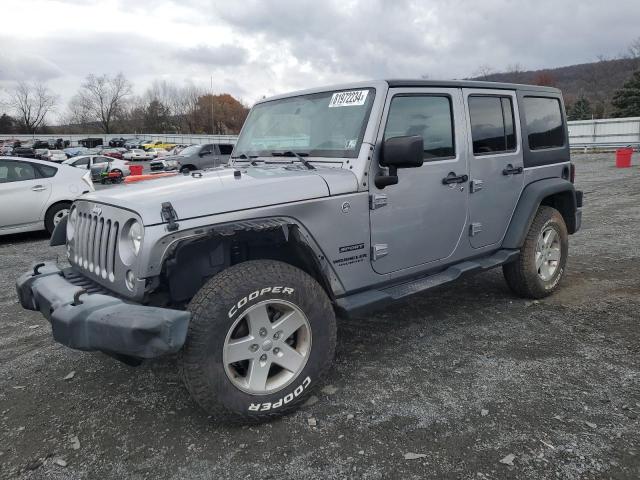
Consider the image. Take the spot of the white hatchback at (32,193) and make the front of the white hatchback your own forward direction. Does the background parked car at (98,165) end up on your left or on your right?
on your right

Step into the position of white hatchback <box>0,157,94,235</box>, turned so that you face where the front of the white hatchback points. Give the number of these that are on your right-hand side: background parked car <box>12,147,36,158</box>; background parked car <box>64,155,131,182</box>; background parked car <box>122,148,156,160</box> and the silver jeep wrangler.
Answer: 3

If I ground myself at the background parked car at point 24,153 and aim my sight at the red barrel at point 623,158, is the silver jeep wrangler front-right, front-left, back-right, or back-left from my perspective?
front-right

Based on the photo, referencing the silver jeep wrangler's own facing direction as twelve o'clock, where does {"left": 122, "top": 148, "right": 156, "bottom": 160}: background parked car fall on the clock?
The background parked car is roughly at 4 o'clock from the silver jeep wrangler.

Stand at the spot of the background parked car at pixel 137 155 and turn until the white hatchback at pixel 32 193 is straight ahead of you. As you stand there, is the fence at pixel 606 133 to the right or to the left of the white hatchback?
left

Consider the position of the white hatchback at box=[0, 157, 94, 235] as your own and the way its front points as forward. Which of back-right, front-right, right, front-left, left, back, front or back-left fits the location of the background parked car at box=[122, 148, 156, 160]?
right

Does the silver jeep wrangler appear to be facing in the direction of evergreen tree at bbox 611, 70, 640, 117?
no

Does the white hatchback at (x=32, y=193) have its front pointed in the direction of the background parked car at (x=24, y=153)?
no

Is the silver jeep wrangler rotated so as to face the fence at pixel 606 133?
no

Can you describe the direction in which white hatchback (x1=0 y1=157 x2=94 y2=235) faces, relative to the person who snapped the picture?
facing to the left of the viewer

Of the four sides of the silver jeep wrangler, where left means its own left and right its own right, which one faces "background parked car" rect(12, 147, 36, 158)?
right

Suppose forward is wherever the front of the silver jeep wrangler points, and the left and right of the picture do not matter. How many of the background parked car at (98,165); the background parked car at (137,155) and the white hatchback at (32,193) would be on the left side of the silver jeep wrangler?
0

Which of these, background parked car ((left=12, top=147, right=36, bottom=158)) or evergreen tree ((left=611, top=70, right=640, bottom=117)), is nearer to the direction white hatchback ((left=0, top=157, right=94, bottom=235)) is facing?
the background parked car

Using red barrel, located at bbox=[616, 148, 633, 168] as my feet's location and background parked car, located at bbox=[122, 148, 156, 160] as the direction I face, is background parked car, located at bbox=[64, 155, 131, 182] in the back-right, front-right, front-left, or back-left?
front-left

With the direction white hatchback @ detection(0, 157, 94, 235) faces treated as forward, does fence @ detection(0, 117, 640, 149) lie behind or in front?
behind

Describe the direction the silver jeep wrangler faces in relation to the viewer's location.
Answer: facing the viewer and to the left of the viewer

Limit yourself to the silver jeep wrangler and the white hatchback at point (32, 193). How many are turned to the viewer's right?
0
